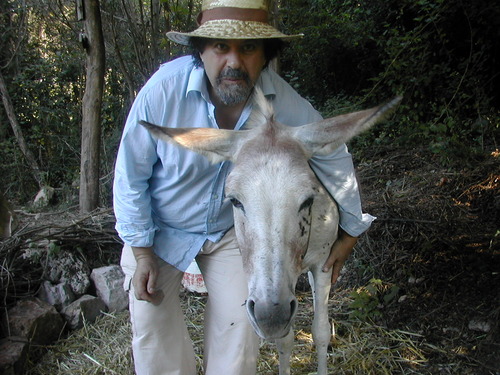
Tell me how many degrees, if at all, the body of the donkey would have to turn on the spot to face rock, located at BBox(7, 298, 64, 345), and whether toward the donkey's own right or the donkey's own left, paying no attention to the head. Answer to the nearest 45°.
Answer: approximately 135° to the donkey's own right

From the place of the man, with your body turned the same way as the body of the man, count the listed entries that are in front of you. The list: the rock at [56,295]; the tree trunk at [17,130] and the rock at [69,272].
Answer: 0

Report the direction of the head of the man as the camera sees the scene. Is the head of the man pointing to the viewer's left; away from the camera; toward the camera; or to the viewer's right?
toward the camera

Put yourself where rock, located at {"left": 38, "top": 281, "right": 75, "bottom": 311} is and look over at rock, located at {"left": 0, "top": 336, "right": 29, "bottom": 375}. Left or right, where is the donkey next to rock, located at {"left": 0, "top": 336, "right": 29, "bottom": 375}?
left

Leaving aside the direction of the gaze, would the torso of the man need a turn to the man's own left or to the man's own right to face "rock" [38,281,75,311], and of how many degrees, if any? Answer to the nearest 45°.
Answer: approximately 135° to the man's own right

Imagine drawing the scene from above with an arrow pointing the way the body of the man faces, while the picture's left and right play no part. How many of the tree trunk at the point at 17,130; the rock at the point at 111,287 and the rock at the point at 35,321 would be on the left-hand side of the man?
0

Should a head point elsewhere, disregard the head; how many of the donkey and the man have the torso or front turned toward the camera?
2

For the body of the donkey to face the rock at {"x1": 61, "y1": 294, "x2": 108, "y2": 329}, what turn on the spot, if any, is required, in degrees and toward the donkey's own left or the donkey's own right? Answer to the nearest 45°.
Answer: approximately 135° to the donkey's own right

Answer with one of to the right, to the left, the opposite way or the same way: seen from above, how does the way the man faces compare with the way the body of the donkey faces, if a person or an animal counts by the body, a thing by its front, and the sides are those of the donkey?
the same way

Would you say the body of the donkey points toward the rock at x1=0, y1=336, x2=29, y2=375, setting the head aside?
no

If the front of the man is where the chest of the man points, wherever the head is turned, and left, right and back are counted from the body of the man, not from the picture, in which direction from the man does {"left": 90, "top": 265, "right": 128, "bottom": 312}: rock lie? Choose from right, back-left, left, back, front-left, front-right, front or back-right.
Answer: back-right

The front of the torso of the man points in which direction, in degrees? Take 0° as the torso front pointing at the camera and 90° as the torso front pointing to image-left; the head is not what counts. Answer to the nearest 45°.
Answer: approximately 0°

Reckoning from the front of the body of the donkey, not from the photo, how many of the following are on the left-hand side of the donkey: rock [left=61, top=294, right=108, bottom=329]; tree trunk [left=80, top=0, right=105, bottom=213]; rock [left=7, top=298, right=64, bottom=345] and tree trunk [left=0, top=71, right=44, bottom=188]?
0

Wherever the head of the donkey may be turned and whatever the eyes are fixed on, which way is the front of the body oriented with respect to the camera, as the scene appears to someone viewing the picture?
toward the camera
